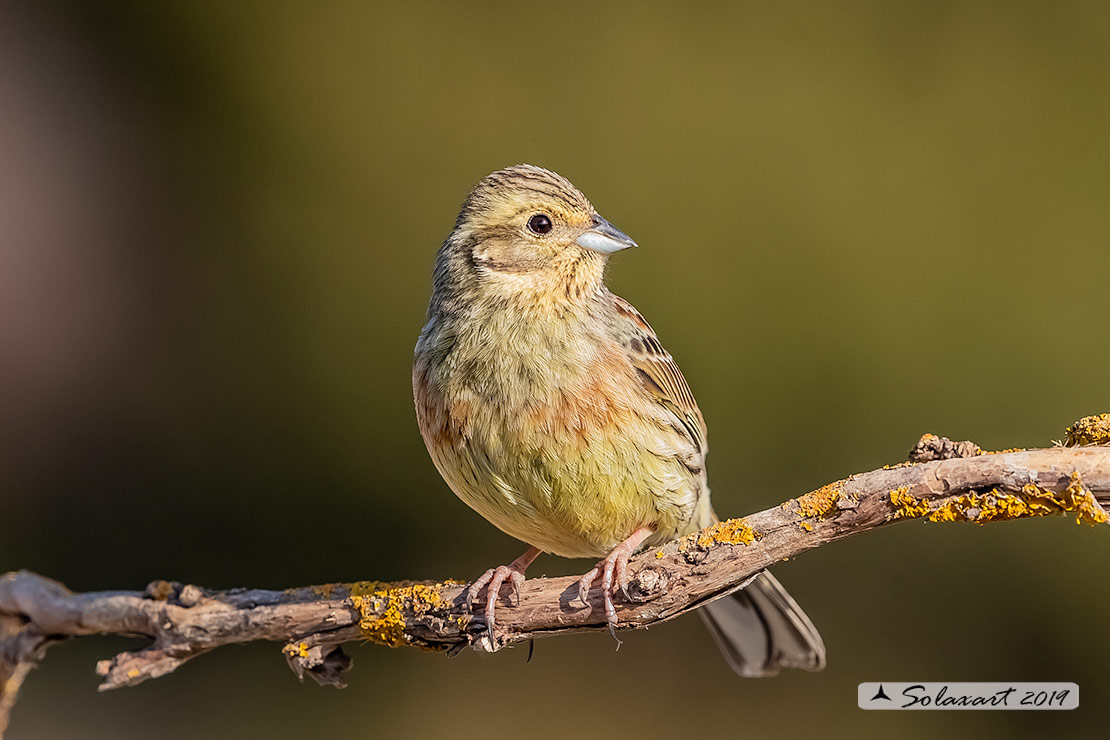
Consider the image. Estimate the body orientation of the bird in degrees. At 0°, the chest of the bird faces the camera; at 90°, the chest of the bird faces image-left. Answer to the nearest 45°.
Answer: approximately 45°
